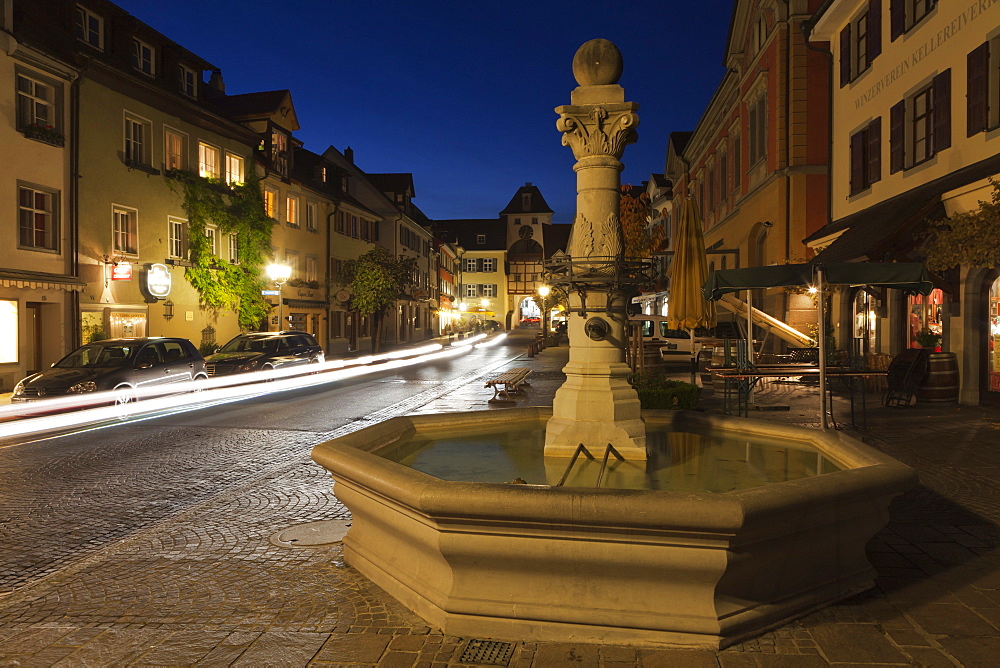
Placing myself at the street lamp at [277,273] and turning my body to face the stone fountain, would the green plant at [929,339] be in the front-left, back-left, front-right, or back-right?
front-left

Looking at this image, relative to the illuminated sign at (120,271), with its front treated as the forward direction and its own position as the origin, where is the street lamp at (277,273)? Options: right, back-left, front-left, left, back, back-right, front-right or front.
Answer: back-left

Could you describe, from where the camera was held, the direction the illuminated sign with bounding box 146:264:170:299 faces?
facing the viewer

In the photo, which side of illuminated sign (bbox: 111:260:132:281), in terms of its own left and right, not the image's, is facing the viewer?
front

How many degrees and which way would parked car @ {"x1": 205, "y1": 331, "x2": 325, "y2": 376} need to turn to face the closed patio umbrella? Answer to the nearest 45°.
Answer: approximately 45° to its left

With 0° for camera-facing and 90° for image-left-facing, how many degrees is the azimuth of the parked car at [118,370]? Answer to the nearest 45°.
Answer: approximately 45°

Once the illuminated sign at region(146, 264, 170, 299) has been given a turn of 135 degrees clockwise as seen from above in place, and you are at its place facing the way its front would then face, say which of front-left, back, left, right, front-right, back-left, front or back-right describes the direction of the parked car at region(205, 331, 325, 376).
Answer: back

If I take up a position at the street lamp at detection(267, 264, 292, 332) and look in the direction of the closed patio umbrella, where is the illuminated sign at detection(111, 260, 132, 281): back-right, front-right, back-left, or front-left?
front-right

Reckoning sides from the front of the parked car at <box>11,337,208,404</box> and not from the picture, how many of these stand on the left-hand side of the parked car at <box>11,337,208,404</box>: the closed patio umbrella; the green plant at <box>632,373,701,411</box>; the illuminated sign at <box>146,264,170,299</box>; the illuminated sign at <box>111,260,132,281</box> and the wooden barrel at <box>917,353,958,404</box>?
3

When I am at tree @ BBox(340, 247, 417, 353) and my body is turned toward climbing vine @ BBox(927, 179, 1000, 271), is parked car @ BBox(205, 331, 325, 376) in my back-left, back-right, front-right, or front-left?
front-right

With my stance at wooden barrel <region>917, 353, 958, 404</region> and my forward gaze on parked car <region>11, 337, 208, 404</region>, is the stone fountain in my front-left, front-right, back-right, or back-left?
front-left

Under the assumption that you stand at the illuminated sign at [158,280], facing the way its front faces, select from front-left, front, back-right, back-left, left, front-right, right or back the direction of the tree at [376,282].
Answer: back-left

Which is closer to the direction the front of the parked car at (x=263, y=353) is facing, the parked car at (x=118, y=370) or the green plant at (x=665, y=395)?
the parked car

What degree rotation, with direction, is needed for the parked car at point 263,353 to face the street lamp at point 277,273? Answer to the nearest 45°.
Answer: approximately 135° to its right

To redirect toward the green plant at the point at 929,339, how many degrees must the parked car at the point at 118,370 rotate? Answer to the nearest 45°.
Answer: approximately 90° to its left

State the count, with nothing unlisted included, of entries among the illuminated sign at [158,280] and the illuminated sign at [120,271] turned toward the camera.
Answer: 2

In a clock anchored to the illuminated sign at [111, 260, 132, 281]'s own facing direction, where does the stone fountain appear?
The stone fountain is roughly at 12 o'clock from the illuminated sign.
